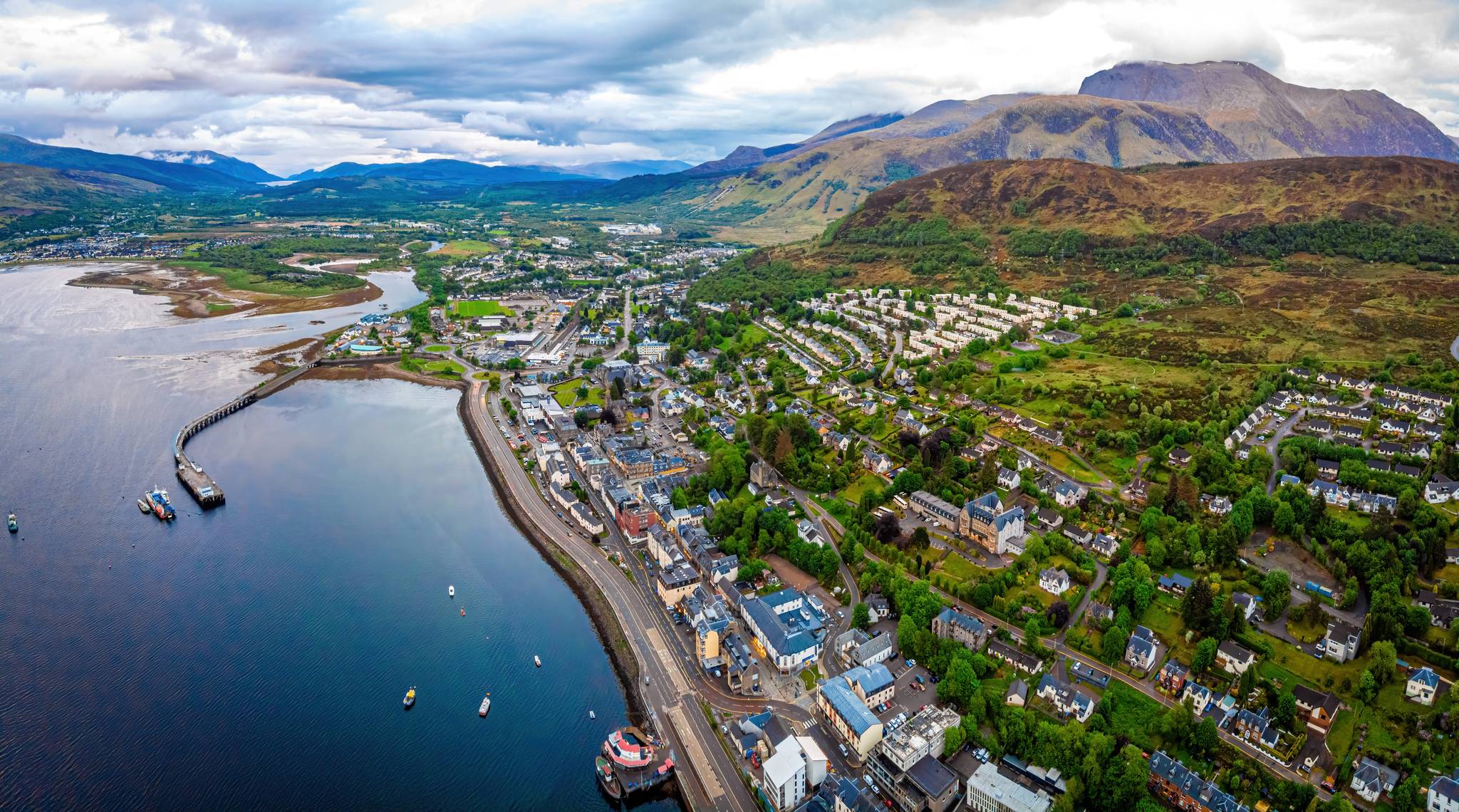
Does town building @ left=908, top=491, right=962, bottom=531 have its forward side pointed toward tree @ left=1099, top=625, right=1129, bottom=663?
no

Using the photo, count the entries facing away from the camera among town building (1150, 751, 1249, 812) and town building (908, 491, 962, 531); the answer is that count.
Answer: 0

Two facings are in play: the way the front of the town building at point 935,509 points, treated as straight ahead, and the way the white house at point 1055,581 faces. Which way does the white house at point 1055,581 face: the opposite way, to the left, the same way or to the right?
the same way

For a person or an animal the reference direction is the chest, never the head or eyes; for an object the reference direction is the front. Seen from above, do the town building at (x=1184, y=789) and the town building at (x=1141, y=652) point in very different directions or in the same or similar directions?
same or similar directions

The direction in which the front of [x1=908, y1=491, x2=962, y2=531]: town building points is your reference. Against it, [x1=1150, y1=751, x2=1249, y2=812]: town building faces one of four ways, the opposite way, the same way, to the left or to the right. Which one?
the same way

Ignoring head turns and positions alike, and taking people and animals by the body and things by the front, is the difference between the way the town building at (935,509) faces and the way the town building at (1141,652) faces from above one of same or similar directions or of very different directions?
same or similar directions

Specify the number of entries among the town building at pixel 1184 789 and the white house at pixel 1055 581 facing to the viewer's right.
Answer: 0

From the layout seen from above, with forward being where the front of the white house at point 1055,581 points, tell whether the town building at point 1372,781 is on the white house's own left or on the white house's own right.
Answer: on the white house's own left

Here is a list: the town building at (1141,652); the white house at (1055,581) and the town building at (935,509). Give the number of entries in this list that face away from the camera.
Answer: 0

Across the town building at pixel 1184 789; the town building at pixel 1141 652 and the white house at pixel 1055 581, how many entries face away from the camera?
0

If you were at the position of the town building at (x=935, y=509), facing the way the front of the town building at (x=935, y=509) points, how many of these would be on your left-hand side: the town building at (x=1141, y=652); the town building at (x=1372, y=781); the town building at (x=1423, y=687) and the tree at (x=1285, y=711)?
4

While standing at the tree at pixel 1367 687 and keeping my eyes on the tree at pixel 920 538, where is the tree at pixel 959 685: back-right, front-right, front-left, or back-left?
front-left

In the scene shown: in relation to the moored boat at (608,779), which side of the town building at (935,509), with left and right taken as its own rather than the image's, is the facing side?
front

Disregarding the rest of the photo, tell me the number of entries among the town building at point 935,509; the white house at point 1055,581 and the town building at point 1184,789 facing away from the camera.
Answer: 0

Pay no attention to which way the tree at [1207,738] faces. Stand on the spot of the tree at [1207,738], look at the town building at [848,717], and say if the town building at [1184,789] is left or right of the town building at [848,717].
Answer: left

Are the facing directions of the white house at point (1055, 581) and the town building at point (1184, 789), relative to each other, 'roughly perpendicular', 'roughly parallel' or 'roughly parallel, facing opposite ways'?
roughly parallel

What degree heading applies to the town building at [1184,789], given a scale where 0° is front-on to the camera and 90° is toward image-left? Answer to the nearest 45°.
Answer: approximately 45°
